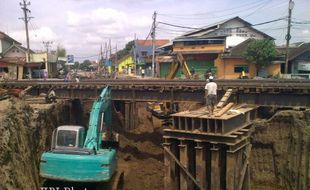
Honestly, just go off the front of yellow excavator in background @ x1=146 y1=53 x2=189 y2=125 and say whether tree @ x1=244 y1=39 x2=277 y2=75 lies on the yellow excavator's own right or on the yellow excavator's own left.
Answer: on the yellow excavator's own left

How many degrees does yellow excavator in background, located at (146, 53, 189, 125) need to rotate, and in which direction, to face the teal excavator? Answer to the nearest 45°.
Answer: approximately 90° to its right
